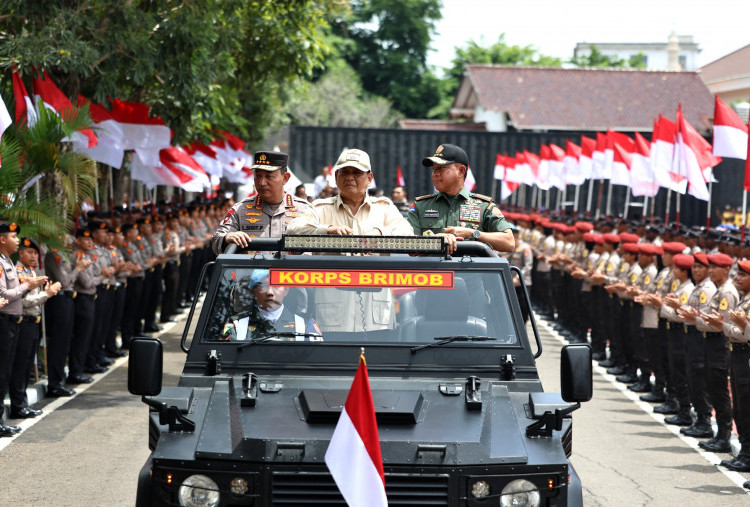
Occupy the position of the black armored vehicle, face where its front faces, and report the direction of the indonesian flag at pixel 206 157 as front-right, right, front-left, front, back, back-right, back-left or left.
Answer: back

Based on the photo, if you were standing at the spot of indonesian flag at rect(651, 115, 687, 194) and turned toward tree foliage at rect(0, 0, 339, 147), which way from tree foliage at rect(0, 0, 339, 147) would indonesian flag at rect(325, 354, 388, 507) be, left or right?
left

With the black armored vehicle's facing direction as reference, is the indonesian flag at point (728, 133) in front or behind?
behind

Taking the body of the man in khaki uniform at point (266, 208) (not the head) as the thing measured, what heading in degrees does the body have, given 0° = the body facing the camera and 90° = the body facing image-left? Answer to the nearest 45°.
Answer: approximately 0°

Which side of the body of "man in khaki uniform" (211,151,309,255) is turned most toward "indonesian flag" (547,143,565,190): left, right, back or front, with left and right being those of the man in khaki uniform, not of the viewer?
back

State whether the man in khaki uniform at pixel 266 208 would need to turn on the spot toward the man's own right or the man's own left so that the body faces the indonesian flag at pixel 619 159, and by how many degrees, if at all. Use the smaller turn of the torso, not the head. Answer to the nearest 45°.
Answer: approximately 135° to the man's own left

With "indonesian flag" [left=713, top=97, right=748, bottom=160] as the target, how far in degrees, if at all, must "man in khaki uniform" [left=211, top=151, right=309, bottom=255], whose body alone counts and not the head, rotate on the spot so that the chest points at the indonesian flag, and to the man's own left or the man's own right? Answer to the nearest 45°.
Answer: approximately 135° to the man's own left

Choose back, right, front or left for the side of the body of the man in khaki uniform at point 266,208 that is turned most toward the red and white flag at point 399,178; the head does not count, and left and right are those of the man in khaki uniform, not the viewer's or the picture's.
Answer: back
